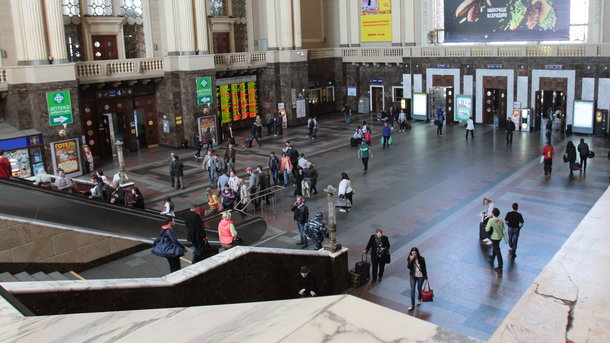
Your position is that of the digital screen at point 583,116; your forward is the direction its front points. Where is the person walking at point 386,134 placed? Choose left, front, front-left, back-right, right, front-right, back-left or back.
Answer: front-right

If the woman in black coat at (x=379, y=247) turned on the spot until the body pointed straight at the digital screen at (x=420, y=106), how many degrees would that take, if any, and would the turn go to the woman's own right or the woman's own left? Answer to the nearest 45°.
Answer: approximately 180°

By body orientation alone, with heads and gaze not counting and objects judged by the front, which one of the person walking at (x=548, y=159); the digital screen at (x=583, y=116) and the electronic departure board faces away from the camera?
the person walking

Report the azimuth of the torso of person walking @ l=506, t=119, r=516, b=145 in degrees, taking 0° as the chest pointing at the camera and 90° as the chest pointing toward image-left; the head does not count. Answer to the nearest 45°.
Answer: approximately 180°
